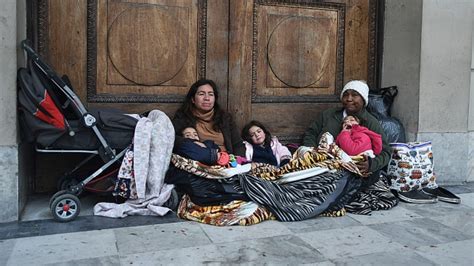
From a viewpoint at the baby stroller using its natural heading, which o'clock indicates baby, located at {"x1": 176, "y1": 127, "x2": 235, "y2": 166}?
The baby is roughly at 12 o'clock from the baby stroller.

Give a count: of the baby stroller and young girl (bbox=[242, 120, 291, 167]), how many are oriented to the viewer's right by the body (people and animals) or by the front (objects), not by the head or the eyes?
1

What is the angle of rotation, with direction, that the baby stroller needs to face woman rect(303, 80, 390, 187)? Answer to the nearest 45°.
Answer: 0° — it already faces them

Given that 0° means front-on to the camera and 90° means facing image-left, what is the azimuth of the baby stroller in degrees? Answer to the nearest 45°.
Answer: approximately 270°

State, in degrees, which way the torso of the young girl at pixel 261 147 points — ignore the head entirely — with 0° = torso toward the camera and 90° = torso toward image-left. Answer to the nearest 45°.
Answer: approximately 0°

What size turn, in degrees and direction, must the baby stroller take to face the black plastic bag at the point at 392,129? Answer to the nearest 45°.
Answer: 0° — it already faces it

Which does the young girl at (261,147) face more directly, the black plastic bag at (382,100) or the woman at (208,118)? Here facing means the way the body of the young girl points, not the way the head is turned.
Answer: the woman

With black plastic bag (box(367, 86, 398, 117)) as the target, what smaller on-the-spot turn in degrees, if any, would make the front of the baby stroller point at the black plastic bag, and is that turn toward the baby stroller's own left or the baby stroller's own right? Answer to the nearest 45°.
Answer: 0° — it already faces it

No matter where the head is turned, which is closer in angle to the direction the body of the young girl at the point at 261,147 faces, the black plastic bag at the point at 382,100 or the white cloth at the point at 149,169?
the white cloth
